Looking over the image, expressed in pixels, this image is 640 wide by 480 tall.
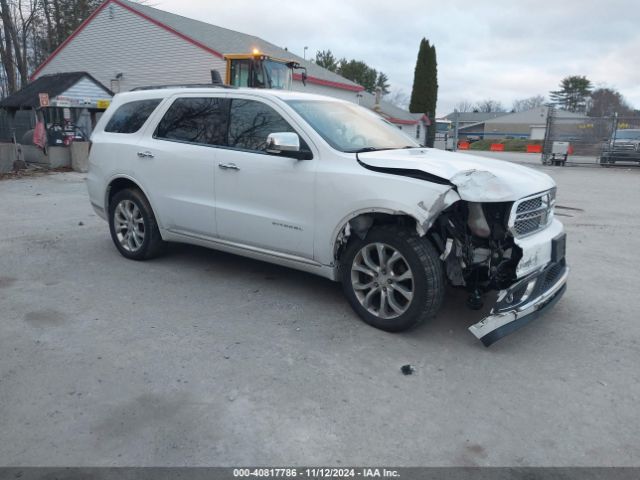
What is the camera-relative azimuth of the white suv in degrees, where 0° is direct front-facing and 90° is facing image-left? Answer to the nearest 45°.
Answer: approximately 315°

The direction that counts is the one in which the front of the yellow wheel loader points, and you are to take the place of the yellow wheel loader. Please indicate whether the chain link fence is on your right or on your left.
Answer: on your left

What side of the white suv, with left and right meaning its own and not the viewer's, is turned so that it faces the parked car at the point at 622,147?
left

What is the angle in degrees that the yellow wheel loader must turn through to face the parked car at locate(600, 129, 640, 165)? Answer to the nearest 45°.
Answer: approximately 45° to its left

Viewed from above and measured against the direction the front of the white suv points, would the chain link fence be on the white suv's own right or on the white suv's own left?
on the white suv's own left

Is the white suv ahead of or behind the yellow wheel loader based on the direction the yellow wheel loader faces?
ahead

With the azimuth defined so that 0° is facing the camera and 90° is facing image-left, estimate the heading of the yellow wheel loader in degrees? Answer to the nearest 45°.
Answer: approximately 315°

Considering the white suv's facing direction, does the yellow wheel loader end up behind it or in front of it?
behind

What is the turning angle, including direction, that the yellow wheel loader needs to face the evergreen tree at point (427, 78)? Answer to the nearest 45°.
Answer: approximately 90° to its left
